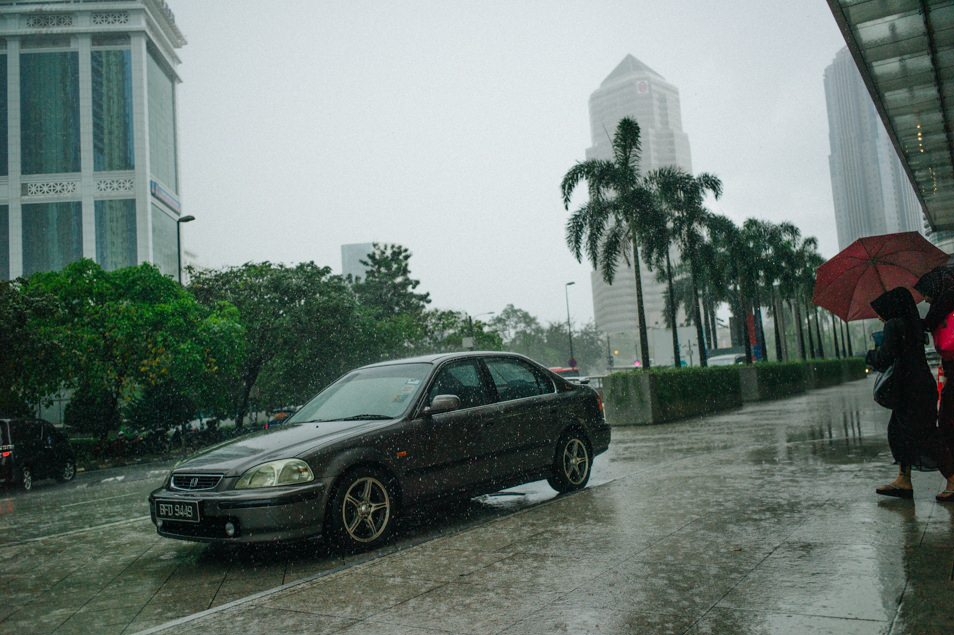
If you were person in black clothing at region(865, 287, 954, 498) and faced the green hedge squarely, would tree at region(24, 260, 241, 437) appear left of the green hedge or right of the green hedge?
left

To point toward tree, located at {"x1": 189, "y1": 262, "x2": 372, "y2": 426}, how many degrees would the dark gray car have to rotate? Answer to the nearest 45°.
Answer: approximately 135° to its right

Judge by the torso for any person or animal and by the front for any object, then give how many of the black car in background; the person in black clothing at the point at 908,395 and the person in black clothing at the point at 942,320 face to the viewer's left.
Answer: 2

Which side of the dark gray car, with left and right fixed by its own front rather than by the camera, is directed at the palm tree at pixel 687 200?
back

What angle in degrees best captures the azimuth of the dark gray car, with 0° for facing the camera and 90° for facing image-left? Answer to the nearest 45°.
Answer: approximately 45°

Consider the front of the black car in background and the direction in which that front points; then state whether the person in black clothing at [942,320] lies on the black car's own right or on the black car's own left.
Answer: on the black car's own right

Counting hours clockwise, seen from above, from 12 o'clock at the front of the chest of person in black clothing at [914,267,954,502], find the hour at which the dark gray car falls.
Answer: The dark gray car is roughly at 11 o'clock from the person in black clothing.

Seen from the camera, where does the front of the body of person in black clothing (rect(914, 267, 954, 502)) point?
to the viewer's left

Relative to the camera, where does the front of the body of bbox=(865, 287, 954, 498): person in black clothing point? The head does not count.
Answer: to the viewer's left
